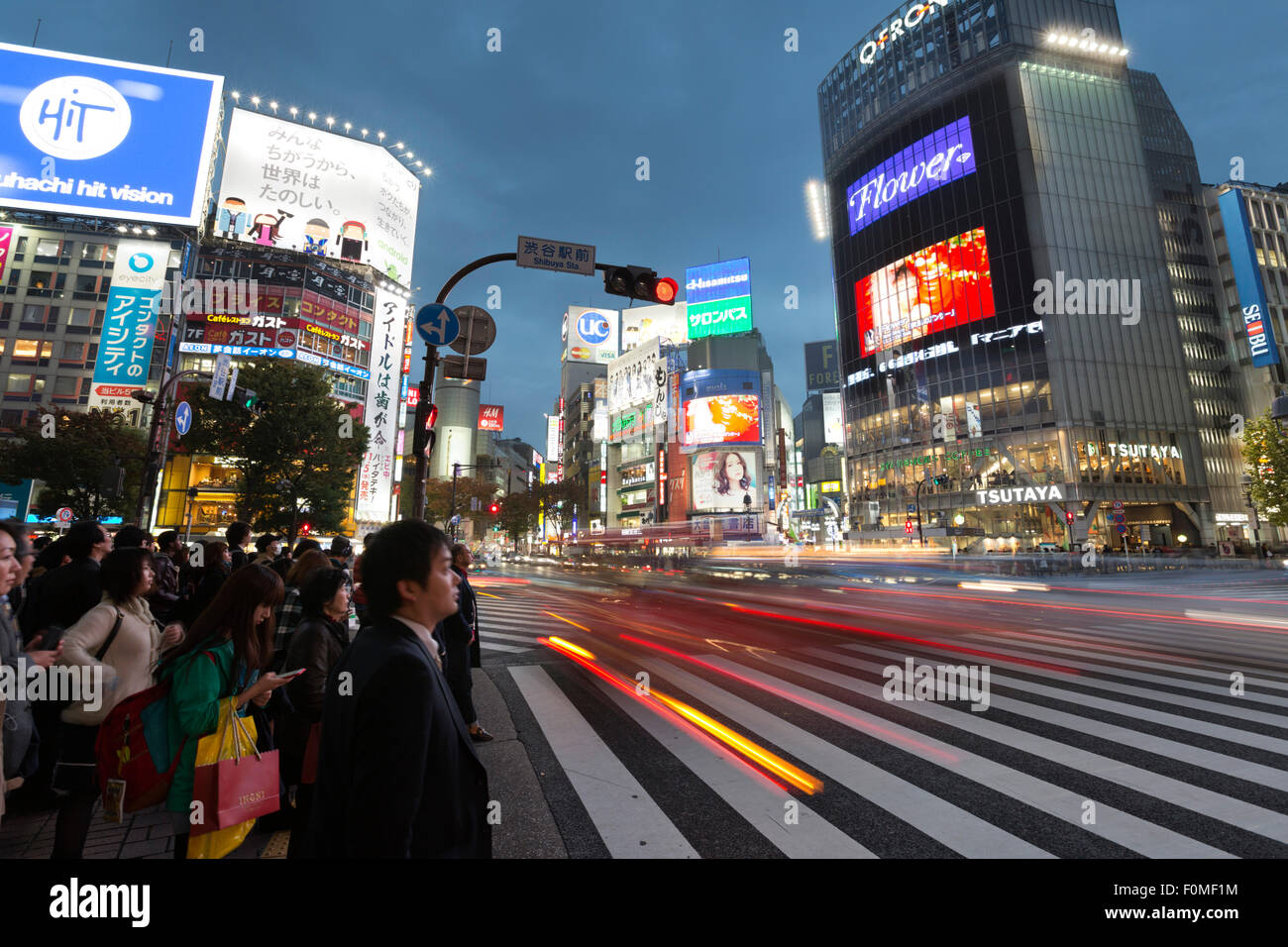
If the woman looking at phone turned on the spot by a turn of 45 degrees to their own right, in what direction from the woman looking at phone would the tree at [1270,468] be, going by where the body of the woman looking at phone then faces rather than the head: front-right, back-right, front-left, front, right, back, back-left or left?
front-left

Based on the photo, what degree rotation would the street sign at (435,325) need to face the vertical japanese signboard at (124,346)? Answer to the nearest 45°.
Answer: approximately 135° to its right

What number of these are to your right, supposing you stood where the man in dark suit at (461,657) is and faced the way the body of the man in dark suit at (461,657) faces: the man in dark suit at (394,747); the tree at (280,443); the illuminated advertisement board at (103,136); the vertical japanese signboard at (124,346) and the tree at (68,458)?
1

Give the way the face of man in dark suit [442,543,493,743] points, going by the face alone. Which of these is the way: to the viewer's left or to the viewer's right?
to the viewer's right

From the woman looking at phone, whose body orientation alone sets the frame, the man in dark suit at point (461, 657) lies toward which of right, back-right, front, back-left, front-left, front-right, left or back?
front-left

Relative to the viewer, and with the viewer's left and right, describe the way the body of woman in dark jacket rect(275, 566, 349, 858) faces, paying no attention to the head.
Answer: facing to the right of the viewer

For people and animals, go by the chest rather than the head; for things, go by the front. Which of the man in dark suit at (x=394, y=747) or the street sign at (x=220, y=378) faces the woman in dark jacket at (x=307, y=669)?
the street sign

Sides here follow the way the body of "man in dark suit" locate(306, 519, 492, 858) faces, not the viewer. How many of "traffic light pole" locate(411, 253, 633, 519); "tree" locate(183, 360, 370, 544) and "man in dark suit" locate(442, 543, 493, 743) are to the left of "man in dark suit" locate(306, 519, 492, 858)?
3

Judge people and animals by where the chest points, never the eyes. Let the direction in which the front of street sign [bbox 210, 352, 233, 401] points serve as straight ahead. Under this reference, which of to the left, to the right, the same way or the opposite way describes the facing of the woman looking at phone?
to the left

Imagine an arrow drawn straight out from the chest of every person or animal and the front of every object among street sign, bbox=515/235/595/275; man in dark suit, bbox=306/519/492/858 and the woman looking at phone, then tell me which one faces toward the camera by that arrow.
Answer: the street sign

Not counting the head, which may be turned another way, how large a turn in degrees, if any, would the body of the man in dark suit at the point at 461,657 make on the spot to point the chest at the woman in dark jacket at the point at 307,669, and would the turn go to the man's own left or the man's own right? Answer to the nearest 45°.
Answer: approximately 135° to the man's own right
